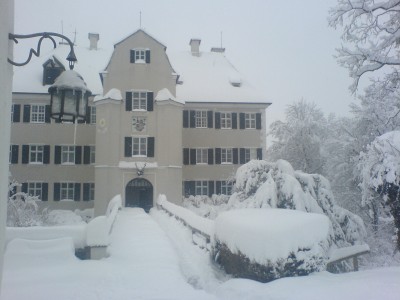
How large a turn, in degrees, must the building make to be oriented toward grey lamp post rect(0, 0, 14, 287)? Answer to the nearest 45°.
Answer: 0° — it already faces it

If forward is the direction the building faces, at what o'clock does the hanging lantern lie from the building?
The hanging lantern is roughly at 12 o'clock from the building.

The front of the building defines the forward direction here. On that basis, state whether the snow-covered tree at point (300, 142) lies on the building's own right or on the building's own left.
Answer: on the building's own left

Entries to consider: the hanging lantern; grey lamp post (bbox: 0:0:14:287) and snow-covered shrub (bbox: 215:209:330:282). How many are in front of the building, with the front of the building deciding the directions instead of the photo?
3

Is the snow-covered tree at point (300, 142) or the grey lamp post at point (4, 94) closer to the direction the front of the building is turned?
the grey lamp post

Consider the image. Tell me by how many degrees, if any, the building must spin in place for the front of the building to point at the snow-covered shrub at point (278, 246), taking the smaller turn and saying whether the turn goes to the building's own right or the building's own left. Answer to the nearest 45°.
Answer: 0° — it already faces it

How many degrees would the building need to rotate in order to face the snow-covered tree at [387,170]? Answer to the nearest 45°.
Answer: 0° — it already faces it

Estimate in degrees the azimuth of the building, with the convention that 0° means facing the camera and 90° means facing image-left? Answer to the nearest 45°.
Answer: approximately 0°

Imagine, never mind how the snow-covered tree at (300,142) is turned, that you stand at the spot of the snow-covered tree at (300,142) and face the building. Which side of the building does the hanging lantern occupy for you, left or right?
left
